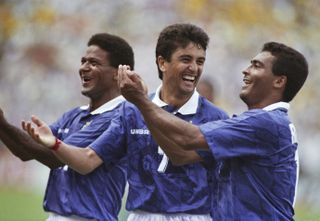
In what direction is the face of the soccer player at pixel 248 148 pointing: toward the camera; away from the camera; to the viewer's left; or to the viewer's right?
to the viewer's left

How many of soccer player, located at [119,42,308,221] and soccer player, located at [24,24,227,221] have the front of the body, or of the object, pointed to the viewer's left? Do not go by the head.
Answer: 1

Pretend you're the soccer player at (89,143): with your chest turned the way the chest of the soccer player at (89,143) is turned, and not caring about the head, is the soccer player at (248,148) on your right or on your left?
on your left

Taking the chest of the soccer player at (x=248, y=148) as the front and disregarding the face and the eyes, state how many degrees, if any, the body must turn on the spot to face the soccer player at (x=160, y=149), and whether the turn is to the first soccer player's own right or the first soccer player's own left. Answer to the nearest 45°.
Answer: approximately 45° to the first soccer player's own right

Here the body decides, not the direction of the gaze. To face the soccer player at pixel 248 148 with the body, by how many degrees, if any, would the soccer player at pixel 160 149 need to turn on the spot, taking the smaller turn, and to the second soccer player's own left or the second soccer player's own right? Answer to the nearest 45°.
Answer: approximately 45° to the second soccer player's own left

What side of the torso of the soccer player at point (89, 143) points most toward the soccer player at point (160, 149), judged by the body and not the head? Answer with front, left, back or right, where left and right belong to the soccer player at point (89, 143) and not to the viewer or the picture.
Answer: left

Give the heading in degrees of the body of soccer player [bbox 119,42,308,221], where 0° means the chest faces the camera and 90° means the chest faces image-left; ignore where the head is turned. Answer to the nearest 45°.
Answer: approximately 90°

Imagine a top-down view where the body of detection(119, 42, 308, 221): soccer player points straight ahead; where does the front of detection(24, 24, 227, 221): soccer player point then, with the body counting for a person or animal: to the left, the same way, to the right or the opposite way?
to the left

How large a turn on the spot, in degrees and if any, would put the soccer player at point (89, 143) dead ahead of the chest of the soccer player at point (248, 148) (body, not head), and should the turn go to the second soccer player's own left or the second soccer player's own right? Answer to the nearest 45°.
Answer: approximately 45° to the second soccer player's own right

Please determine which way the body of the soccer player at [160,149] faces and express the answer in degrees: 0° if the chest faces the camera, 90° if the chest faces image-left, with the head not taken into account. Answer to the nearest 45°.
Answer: approximately 0°
